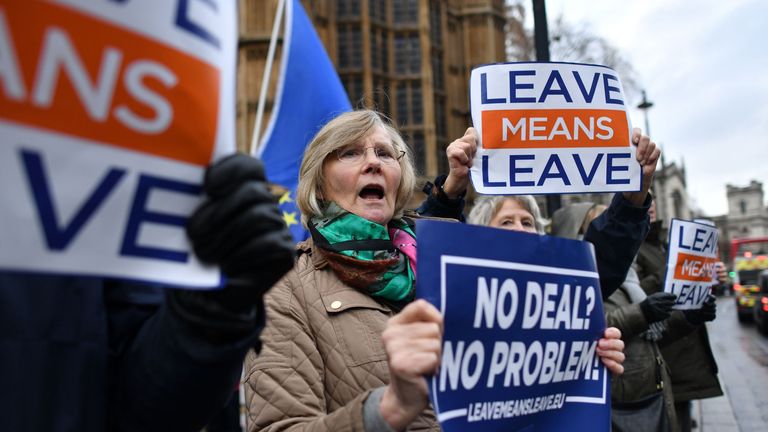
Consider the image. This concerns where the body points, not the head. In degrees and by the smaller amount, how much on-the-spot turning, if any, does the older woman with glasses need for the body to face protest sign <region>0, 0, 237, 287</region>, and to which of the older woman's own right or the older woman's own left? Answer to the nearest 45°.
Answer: approximately 45° to the older woman's own right

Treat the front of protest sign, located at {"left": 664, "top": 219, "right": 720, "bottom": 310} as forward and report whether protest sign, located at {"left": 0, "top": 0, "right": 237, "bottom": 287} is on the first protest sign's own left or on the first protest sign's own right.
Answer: on the first protest sign's own right

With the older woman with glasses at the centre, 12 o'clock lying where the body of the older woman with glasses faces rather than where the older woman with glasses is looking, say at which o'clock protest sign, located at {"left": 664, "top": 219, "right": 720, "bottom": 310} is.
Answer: The protest sign is roughly at 9 o'clock from the older woman with glasses.

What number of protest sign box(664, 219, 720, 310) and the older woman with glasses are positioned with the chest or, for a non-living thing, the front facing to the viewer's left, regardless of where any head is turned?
0

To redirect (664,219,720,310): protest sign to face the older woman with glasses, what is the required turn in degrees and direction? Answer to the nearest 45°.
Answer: approximately 45° to its right

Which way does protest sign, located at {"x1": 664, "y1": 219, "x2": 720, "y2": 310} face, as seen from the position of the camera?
facing the viewer and to the right of the viewer

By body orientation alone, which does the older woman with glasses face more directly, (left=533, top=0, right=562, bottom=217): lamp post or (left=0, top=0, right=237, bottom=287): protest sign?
the protest sign
